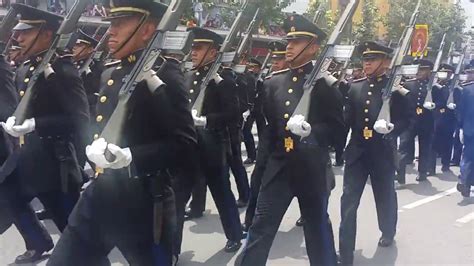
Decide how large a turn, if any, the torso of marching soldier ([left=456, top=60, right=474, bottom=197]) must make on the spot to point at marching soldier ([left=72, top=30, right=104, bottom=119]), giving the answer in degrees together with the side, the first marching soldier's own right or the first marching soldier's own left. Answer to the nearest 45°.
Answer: approximately 45° to the first marching soldier's own right

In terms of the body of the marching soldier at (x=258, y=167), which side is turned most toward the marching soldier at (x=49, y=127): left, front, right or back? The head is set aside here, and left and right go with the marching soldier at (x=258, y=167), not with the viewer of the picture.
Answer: front

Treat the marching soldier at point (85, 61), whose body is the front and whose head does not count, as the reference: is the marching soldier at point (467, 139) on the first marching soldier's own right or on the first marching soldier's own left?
on the first marching soldier's own left

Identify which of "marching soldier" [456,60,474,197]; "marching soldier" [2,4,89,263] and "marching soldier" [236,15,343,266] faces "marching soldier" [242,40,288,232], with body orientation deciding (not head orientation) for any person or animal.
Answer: "marching soldier" [456,60,474,197]

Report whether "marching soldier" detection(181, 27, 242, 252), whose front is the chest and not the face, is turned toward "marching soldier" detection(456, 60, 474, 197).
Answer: no

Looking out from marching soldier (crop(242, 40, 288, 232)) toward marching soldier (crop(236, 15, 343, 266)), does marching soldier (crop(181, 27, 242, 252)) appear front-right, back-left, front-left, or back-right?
front-right

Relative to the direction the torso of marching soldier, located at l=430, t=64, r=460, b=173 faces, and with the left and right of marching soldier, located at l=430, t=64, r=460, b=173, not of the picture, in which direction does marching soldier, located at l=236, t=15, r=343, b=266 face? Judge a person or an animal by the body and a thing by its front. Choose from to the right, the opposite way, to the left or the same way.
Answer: the same way

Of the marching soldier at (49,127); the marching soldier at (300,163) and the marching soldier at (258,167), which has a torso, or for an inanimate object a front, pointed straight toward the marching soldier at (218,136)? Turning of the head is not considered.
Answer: the marching soldier at (258,167)

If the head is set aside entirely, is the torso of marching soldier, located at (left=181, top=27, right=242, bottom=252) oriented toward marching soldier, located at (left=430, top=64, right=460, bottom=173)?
no

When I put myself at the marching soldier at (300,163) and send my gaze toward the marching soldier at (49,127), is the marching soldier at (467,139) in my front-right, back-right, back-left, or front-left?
back-right

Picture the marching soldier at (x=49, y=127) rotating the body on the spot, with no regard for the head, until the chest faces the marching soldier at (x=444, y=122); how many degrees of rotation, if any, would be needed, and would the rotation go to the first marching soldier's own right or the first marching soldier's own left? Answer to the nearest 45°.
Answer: approximately 135° to the first marching soldier's own right

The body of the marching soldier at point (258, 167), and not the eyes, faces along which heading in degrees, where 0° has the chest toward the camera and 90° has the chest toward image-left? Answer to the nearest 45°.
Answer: approximately 45°

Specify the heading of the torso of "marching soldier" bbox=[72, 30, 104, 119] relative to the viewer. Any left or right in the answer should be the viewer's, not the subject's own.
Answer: facing the viewer and to the left of the viewer

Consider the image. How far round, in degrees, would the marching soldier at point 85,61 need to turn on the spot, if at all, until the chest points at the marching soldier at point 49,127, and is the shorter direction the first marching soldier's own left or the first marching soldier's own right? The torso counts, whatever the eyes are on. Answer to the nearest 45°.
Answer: approximately 45° to the first marching soldier's own left

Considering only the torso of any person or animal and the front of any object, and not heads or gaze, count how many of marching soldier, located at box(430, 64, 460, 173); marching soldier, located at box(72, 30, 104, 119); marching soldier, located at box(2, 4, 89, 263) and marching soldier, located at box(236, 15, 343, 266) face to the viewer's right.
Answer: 0

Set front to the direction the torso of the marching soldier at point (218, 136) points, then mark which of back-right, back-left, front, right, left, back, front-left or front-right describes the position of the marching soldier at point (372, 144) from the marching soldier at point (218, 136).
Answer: back-left

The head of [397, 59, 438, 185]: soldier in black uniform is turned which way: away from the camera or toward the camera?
toward the camera

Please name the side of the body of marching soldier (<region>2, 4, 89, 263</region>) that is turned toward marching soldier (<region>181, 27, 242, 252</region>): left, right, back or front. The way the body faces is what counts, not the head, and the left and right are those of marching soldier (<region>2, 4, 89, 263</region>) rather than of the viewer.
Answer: back

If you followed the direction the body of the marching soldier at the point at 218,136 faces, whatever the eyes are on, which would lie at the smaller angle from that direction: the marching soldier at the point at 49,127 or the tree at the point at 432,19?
the marching soldier

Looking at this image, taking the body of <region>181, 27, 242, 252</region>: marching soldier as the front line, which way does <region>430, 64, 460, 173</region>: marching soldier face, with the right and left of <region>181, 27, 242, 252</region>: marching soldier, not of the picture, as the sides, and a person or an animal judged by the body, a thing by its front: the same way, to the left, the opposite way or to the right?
the same way

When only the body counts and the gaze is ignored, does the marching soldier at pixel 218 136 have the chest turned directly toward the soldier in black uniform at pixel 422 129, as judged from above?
no
